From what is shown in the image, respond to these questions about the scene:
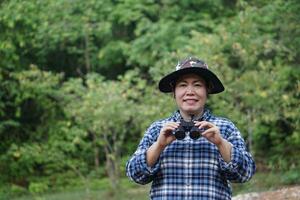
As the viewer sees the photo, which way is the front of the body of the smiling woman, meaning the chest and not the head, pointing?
toward the camera

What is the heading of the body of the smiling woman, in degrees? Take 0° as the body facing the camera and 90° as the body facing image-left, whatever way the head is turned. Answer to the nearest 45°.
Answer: approximately 0°
